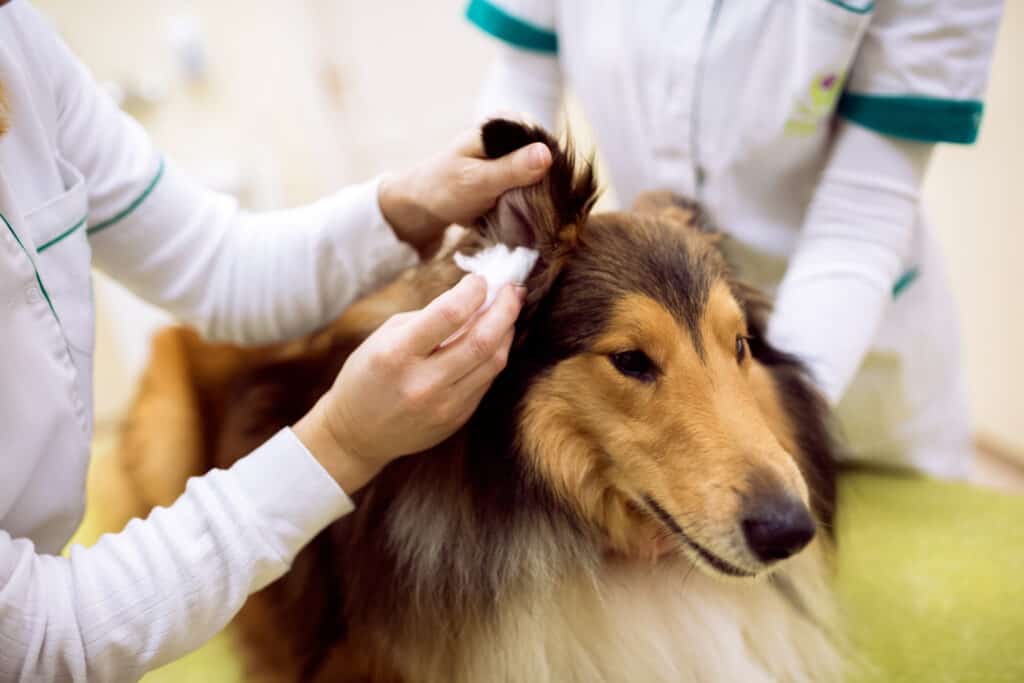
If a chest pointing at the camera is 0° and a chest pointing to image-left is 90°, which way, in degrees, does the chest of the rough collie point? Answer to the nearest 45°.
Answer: approximately 315°
